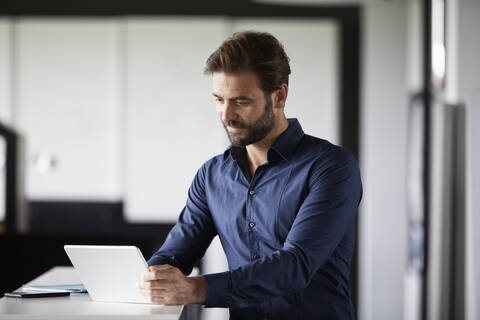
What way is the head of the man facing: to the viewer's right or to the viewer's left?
to the viewer's left

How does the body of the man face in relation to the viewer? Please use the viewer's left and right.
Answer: facing the viewer and to the left of the viewer
